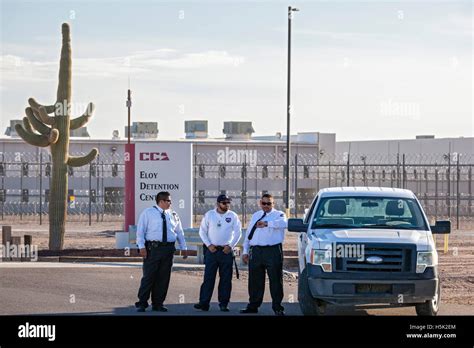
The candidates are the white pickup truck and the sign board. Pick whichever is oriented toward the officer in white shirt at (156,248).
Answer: the sign board

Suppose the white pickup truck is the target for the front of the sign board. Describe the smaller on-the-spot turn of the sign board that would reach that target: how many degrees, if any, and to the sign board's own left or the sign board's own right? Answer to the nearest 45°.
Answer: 0° — it already faces it

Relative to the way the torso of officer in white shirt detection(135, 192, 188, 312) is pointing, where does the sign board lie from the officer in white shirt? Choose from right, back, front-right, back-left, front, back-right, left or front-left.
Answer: back-left

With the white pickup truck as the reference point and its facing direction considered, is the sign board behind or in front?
behind

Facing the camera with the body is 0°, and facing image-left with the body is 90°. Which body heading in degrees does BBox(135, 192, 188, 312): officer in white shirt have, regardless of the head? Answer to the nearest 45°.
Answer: approximately 315°

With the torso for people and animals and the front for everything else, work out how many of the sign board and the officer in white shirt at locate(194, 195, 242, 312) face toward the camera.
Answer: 2

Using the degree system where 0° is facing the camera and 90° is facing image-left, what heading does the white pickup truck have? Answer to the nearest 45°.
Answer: approximately 0°

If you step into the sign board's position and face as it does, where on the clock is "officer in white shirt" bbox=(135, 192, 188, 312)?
The officer in white shirt is roughly at 12 o'clock from the sign board.

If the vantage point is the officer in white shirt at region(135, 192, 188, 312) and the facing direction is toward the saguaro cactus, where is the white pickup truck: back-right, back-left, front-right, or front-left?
back-right

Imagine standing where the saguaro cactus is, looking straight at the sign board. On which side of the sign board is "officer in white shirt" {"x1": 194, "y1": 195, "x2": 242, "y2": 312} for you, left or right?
right

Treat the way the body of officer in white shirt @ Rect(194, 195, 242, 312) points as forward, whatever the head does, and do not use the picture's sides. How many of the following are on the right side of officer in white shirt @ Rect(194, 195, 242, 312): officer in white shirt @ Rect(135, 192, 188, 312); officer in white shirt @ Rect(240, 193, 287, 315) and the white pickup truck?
1
